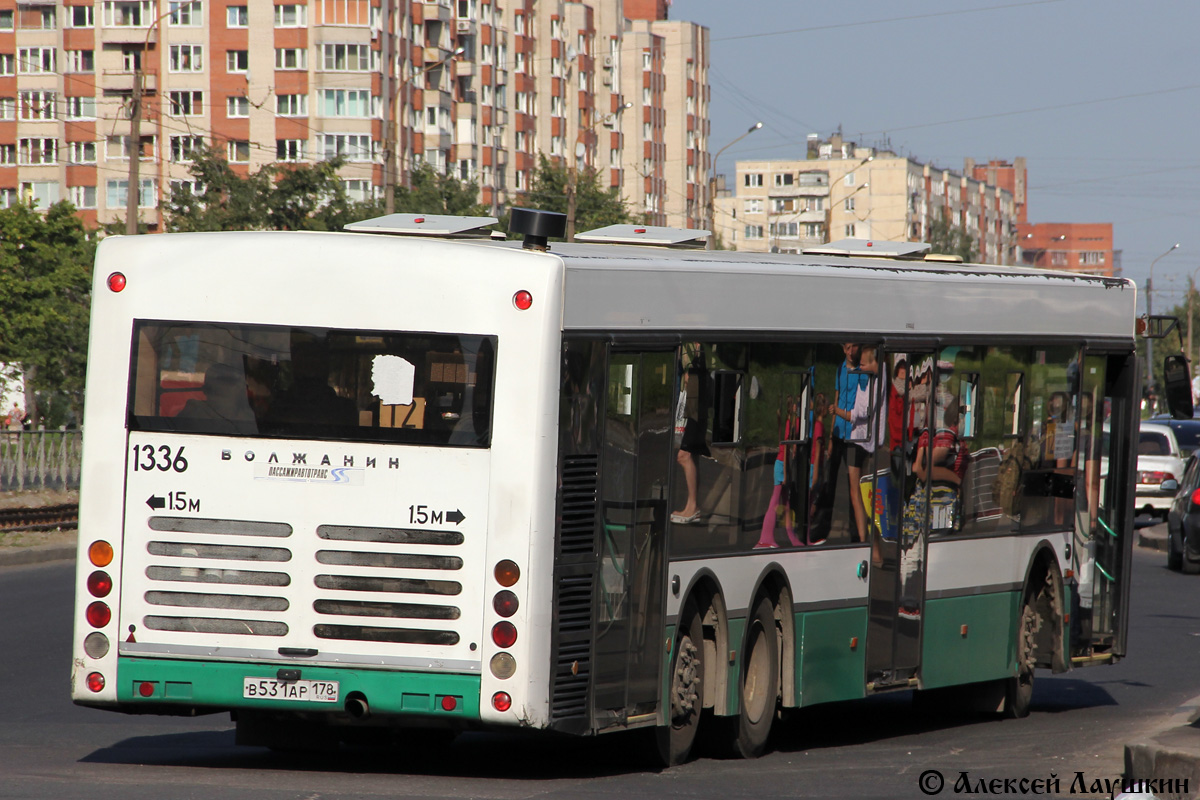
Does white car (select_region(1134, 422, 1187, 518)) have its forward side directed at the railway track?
no

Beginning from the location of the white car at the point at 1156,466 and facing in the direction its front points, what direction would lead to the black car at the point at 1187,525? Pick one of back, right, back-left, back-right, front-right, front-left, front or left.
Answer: back

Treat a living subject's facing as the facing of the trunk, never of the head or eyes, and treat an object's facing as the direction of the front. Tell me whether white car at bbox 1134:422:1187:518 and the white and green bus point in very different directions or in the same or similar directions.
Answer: same or similar directions

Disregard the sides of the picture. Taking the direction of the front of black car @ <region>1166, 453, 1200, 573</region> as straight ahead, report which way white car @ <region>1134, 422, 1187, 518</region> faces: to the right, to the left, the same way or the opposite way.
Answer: the same way

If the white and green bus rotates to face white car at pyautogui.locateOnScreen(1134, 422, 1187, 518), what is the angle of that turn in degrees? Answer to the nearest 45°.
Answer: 0° — it already faces it

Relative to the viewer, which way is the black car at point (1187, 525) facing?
away from the camera

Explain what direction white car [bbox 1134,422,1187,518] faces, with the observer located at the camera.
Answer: facing away from the viewer

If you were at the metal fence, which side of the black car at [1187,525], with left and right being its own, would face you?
left

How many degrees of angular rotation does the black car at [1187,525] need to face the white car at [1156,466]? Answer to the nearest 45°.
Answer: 0° — it already faces it

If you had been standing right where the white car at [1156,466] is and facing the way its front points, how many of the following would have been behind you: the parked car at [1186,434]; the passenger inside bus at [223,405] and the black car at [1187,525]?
2

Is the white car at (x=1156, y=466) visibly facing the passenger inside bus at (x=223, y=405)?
no

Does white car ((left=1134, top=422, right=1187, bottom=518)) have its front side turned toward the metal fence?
no

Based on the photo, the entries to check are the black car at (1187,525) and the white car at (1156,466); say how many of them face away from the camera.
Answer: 2

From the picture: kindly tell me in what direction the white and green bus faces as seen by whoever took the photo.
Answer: facing away from the viewer and to the right of the viewer
